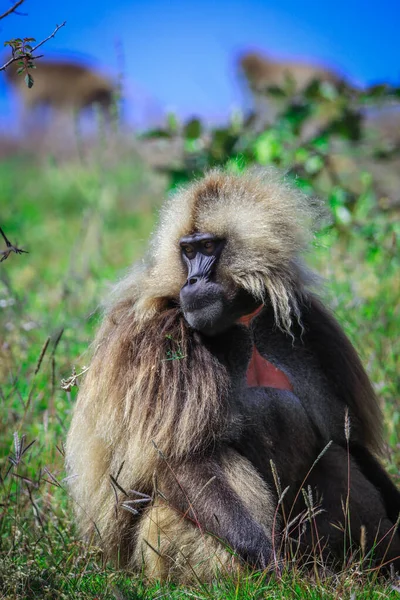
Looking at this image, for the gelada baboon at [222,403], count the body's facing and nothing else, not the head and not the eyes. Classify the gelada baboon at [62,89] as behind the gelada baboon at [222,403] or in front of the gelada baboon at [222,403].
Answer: behind
